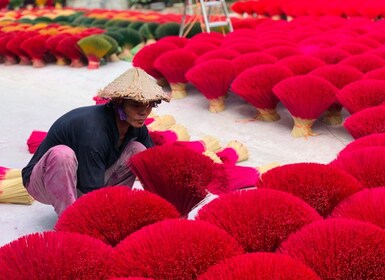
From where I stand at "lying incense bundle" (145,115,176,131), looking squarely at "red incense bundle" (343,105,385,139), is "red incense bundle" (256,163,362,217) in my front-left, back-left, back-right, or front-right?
front-right

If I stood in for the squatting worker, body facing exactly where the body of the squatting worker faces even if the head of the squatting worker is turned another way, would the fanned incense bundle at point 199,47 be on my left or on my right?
on my left

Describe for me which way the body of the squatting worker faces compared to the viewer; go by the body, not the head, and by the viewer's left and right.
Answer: facing the viewer and to the right of the viewer

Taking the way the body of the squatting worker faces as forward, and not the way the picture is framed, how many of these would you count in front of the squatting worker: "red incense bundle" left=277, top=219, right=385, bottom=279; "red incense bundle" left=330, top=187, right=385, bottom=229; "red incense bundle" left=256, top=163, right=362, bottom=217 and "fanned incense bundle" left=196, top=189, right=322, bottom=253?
4

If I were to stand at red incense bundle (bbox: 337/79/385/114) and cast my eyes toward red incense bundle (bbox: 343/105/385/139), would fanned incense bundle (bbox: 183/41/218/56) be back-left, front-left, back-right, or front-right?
back-right

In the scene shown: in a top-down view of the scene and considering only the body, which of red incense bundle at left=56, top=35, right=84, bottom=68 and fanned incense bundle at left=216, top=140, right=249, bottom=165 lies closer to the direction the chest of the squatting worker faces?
the fanned incense bundle

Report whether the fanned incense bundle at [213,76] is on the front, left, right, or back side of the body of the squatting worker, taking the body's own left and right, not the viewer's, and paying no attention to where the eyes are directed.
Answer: left

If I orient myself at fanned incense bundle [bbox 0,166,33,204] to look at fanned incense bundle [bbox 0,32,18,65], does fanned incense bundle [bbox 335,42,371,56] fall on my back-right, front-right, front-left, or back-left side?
front-right

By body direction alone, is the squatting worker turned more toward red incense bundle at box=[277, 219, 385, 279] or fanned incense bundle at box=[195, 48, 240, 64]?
the red incense bundle

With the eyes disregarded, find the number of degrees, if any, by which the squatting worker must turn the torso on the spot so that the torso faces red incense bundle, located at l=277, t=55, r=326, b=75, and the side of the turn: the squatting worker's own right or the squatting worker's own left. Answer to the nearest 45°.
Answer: approximately 90° to the squatting worker's own left

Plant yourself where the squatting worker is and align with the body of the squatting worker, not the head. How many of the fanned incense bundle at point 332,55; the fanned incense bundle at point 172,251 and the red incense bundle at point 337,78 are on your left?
2

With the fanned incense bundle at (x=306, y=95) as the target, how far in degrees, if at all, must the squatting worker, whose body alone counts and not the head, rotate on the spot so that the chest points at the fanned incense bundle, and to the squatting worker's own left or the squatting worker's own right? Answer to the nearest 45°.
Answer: approximately 90° to the squatting worker's own left

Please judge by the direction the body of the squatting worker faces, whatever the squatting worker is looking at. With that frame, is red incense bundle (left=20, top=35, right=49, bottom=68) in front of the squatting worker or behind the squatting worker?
behind

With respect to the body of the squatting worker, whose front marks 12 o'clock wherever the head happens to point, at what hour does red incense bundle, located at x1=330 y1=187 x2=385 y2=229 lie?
The red incense bundle is roughly at 12 o'clock from the squatting worker.

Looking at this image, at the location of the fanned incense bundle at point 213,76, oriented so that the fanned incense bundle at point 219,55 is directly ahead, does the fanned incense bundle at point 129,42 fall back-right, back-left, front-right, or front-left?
front-left

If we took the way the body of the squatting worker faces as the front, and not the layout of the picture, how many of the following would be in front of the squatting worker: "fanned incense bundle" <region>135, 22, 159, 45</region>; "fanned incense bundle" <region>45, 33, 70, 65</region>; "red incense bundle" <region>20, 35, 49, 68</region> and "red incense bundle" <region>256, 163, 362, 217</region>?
1

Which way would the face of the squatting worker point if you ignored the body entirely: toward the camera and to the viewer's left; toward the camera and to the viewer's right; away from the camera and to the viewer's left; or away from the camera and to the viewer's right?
toward the camera and to the viewer's right

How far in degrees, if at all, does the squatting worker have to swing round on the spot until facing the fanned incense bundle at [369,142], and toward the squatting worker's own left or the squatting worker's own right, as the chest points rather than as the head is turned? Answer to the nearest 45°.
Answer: approximately 45° to the squatting worker's own left

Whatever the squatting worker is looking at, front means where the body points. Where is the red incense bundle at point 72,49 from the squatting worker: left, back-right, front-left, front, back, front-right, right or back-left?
back-left

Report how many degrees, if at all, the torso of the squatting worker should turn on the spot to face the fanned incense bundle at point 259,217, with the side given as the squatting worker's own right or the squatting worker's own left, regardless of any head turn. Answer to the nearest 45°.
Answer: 0° — they already face it

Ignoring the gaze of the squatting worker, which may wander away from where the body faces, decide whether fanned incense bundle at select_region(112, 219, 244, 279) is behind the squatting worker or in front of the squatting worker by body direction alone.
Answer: in front
